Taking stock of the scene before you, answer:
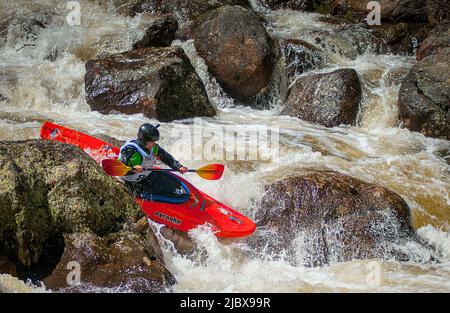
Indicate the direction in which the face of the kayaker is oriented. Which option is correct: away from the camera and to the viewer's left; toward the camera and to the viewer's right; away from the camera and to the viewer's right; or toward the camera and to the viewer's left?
toward the camera and to the viewer's right

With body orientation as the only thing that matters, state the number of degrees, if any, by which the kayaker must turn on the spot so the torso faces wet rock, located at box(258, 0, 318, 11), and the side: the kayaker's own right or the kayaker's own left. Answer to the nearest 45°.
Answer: approximately 135° to the kayaker's own left

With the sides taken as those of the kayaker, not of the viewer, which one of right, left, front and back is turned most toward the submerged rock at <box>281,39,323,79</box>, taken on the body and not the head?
left

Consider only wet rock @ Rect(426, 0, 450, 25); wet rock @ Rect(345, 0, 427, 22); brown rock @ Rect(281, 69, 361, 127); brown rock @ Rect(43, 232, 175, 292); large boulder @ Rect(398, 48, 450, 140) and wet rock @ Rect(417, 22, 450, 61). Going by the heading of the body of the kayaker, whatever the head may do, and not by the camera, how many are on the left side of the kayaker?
5

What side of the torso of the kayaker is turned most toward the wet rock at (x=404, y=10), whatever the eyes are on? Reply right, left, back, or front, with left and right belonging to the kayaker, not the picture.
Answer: left

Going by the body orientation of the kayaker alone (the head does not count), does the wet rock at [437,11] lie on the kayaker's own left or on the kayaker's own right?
on the kayaker's own left

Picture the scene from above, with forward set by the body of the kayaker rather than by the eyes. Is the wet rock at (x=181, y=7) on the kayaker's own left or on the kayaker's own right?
on the kayaker's own left

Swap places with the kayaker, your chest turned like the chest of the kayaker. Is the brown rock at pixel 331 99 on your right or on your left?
on your left

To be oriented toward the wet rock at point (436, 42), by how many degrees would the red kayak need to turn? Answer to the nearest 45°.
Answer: approximately 90° to its left

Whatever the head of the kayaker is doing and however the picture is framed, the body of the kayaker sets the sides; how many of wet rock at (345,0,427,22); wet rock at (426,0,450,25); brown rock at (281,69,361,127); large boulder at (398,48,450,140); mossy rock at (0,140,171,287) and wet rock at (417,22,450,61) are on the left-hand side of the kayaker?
5

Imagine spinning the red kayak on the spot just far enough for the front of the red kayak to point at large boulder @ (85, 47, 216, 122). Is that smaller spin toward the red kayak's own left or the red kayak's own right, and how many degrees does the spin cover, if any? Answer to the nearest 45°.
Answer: approximately 135° to the red kayak's own left

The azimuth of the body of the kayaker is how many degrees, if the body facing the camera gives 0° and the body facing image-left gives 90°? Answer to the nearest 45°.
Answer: approximately 315°

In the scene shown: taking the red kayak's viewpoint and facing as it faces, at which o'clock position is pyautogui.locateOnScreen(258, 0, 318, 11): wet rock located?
The wet rock is roughly at 8 o'clock from the red kayak.
